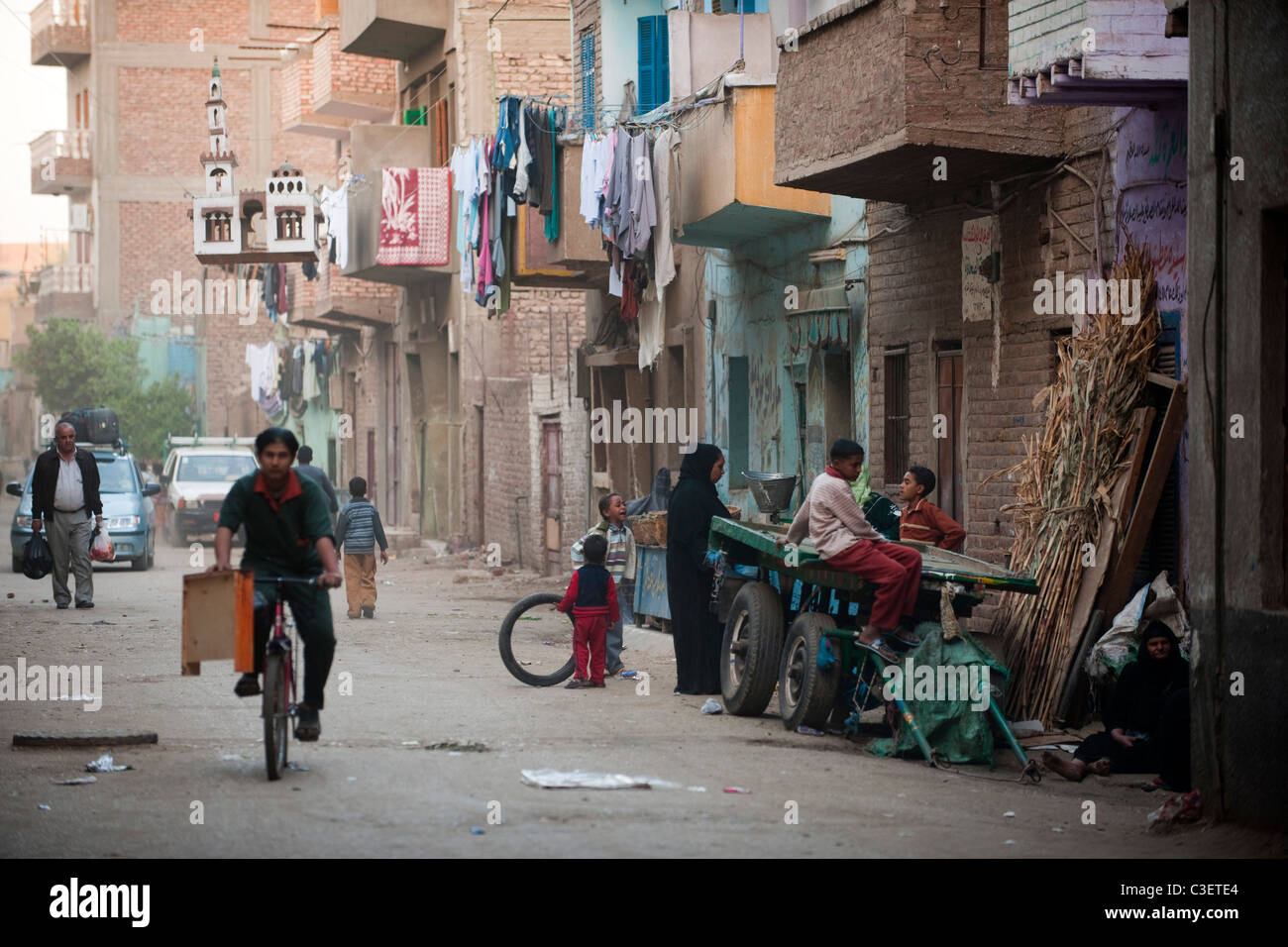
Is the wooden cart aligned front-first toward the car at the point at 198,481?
no

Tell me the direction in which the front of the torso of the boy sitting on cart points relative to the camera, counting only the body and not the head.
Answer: to the viewer's right

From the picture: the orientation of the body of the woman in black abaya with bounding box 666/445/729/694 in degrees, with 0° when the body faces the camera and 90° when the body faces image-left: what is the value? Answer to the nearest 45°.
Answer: approximately 270°

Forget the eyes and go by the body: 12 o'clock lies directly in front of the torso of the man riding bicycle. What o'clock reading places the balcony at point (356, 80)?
The balcony is roughly at 6 o'clock from the man riding bicycle.

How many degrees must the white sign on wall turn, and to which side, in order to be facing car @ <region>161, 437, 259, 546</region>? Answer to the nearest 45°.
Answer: approximately 90° to its right

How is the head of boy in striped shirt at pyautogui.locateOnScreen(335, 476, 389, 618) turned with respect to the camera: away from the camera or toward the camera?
away from the camera

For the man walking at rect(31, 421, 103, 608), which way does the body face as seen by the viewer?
toward the camera

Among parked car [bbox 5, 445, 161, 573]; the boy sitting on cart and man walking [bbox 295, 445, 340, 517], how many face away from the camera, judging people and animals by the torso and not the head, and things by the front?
1

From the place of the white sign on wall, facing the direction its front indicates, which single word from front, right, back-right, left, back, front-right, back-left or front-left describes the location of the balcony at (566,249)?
right

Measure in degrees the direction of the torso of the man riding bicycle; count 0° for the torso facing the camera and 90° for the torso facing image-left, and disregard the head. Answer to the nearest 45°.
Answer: approximately 0°

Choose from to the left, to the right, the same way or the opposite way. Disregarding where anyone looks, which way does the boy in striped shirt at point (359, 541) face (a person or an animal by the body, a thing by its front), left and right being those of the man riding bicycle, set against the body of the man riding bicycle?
the opposite way

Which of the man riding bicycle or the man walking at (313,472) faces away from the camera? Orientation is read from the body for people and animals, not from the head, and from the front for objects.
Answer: the man walking

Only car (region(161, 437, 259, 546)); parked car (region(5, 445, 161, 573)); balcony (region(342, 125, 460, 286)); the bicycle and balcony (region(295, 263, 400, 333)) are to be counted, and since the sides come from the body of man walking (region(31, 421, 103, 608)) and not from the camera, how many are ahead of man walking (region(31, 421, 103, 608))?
1

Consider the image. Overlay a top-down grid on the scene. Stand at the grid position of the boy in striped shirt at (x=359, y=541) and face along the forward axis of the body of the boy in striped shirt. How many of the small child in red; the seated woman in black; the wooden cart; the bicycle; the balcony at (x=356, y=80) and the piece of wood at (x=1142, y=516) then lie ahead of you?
1

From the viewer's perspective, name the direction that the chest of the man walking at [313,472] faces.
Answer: away from the camera

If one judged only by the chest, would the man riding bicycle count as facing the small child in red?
no

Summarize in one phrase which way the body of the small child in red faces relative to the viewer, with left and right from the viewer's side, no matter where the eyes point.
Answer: facing away from the viewer

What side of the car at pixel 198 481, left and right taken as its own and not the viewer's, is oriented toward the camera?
front

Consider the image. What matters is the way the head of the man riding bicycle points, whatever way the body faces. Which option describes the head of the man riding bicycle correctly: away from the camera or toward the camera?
toward the camera

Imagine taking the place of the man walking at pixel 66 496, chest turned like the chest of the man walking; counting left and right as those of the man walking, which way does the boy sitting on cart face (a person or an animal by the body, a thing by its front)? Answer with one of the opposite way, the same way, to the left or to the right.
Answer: to the left

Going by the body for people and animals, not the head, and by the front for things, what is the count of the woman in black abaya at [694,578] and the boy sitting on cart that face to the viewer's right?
2
